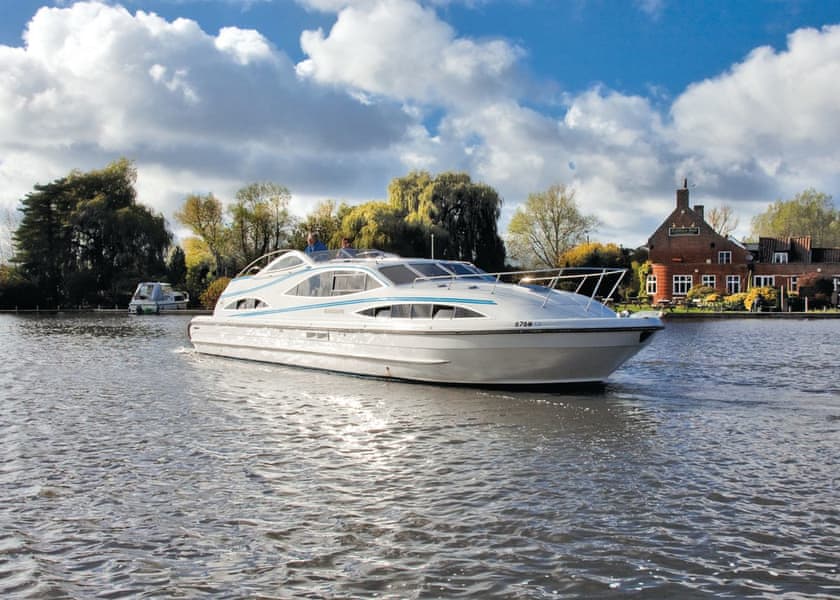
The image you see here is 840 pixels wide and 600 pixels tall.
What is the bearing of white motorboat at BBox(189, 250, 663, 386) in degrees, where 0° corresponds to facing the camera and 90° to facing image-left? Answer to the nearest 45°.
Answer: approximately 315°

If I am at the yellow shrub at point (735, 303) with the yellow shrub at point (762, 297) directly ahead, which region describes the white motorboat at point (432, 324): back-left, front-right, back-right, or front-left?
back-right

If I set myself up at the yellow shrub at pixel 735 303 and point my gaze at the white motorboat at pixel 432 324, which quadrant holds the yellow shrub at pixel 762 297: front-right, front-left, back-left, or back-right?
back-left

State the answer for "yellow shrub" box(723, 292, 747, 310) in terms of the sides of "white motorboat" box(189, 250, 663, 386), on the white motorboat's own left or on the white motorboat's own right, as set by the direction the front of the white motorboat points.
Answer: on the white motorboat's own left

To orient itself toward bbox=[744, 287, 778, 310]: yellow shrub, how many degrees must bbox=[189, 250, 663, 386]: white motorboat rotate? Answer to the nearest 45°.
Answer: approximately 90° to its left
